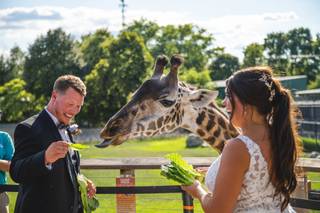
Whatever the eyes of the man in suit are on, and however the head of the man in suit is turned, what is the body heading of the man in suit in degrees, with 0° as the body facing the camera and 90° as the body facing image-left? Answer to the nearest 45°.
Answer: approximately 315°

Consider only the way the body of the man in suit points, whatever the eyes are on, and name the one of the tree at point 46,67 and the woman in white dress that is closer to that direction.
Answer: the woman in white dress

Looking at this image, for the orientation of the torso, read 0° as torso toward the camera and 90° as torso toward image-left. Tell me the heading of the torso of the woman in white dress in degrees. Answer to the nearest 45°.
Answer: approximately 135°

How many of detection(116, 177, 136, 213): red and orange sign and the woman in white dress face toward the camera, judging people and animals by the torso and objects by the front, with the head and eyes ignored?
1

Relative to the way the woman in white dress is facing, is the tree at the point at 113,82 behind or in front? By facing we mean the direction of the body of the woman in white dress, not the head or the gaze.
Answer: in front

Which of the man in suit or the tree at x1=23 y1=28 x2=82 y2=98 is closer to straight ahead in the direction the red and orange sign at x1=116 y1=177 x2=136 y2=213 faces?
the man in suit

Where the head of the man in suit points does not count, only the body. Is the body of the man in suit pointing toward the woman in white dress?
yes

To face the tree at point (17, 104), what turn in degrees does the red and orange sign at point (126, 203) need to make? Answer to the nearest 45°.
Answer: approximately 180°

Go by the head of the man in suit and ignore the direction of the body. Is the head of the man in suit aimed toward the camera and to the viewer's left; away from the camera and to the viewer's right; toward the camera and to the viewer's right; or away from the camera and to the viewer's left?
toward the camera and to the viewer's right

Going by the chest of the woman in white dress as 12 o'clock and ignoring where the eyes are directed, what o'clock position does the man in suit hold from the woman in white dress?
The man in suit is roughly at 11 o'clock from the woman in white dress.

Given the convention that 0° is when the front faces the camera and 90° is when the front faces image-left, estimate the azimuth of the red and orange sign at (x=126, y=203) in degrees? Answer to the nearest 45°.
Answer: approximately 0°

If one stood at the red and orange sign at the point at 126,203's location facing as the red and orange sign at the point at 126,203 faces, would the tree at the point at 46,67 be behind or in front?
behind

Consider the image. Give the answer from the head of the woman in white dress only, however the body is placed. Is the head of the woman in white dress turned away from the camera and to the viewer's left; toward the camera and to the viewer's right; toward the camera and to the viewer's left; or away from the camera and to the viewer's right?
away from the camera and to the viewer's left
